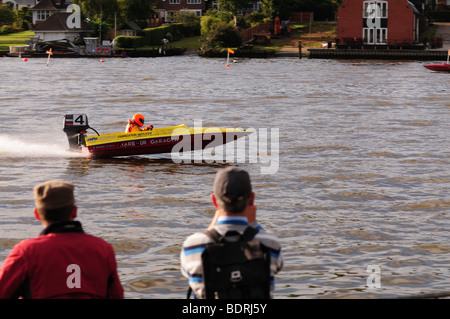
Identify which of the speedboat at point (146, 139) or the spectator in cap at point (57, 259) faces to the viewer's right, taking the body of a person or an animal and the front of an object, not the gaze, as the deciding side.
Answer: the speedboat

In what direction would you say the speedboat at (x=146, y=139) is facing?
to the viewer's right

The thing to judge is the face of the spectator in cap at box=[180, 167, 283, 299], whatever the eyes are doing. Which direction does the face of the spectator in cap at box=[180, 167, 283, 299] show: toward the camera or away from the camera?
away from the camera

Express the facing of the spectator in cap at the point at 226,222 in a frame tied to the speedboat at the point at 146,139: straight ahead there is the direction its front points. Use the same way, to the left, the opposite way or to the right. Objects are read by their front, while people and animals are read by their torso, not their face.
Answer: to the left

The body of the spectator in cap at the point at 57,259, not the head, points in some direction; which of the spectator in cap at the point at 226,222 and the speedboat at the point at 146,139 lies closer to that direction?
the speedboat

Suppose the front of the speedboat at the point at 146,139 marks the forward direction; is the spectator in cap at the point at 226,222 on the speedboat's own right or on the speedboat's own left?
on the speedboat's own right

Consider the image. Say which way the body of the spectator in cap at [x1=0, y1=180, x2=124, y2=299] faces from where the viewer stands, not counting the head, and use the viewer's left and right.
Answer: facing away from the viewer

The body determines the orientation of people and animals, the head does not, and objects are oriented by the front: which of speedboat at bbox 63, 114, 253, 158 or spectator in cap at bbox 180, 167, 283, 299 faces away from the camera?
the spectator in cap

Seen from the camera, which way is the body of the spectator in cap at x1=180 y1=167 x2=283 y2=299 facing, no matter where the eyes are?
away from the camera

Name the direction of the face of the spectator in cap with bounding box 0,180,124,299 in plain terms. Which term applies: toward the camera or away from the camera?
away from the camera

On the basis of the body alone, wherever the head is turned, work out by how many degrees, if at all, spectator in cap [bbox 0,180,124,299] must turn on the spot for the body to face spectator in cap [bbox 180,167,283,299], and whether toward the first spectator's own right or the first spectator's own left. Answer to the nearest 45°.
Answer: approximately 90° to the first spectator's own right

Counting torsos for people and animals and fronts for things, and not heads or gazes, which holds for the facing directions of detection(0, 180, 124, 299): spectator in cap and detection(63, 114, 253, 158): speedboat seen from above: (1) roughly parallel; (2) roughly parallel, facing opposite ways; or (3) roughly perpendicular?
roughly perpendicular
